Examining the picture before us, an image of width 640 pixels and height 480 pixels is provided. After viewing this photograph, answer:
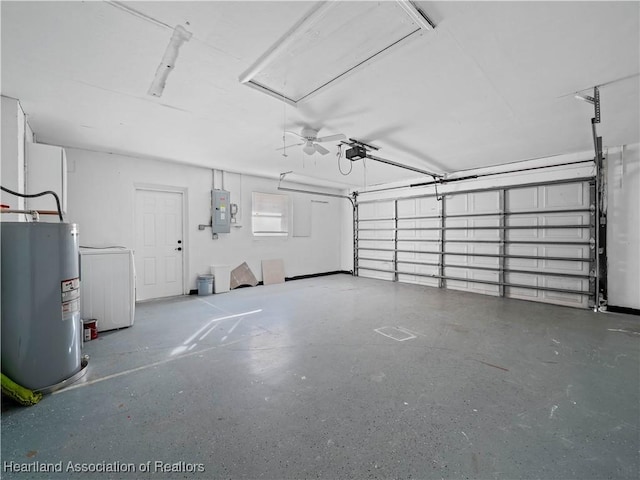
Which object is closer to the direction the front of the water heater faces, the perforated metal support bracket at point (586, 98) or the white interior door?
the perforated metal support bracket

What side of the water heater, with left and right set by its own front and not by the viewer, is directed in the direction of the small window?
left

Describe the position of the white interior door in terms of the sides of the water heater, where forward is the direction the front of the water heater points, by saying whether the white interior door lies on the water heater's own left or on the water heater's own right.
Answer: on the water heater's own left

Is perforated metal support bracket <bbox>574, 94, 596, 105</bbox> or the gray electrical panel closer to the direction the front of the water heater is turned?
the perforated metal support bracket

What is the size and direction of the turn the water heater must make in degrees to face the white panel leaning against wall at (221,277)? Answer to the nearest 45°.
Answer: approximately 90° to its left

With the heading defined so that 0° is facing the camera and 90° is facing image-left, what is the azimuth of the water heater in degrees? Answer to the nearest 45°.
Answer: approximately 315°

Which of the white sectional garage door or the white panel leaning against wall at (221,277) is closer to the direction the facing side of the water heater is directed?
the white sectional garage door
